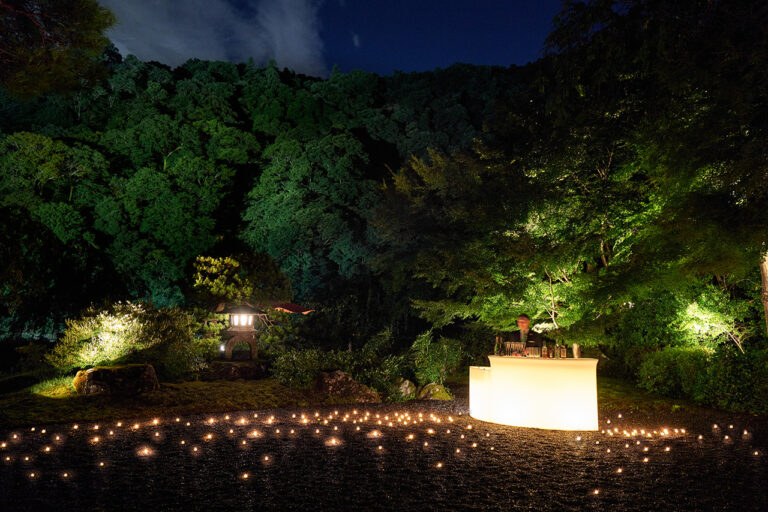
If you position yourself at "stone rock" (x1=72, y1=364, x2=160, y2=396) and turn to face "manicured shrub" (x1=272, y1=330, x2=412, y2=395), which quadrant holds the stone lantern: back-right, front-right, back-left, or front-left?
front-left

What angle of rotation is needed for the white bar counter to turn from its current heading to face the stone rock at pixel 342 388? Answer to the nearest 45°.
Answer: approximately 135° to its right

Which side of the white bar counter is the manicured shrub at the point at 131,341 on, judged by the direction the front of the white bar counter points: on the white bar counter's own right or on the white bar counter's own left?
on the white bar counter's own right

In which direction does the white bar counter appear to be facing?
toward the camera

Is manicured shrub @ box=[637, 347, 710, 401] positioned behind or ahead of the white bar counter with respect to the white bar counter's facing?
behind

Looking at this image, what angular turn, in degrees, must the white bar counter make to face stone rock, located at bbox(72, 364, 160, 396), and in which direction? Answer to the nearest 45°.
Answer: approximately 90° to its right

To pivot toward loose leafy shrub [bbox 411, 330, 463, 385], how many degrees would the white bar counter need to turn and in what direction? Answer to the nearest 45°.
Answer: approximately 135° to its right

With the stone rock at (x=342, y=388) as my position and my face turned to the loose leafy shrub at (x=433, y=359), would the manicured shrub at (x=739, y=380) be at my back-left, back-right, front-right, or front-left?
front-right

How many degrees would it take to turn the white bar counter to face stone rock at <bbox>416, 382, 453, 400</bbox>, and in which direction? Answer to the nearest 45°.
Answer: approximately 135° to its right
